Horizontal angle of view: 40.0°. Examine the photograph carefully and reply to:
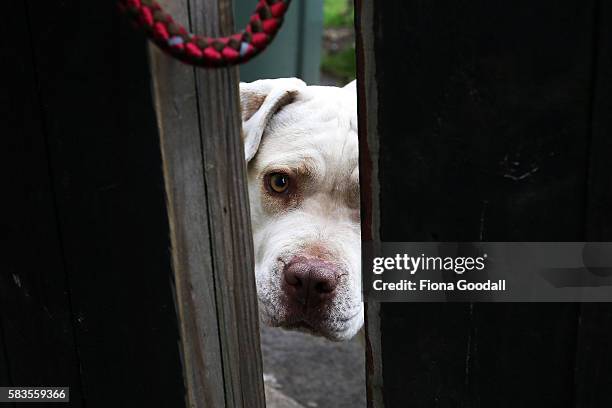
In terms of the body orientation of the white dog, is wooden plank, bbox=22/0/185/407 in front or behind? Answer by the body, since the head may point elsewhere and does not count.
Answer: in front

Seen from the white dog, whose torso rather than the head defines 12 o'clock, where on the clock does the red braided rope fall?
The red braided rope is roughly at 12 o'clock from the white dog.

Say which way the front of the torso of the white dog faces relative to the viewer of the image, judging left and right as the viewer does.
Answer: facing the viewer

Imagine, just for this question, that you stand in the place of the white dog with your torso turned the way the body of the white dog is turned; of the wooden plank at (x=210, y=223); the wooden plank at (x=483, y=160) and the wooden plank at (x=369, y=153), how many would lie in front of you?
3

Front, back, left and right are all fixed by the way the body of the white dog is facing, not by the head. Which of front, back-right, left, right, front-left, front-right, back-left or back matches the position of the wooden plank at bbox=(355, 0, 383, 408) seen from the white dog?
front
